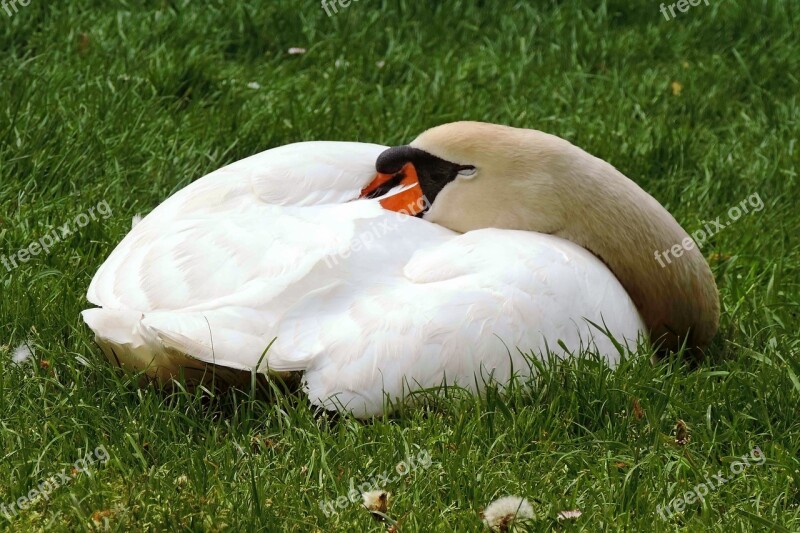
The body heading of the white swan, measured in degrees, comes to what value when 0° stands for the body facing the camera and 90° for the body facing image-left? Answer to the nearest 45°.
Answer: approximately 270°

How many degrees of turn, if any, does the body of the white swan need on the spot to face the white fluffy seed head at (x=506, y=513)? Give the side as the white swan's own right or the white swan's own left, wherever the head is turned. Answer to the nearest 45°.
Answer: approximately 90° to the white swan's own right

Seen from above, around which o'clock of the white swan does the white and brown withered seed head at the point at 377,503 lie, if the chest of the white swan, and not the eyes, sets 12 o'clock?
The white and brown withered seed head is roughly at 3 o'clock from the white swan.

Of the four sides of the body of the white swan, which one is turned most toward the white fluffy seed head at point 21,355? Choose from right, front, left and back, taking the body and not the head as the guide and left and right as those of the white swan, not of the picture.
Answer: back
